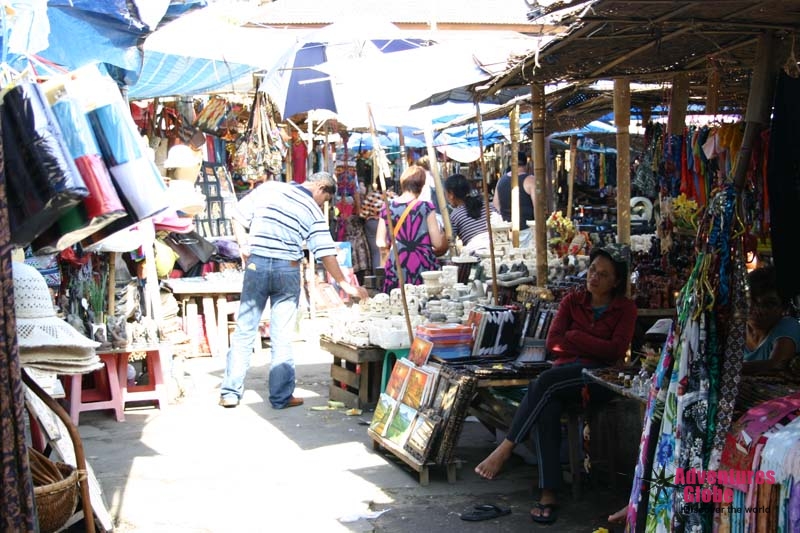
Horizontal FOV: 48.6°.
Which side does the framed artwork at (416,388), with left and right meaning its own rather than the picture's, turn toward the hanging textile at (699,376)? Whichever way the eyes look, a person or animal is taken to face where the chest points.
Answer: left

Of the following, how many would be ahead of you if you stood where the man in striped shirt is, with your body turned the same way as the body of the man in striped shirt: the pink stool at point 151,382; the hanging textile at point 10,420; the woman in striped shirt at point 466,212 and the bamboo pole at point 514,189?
2

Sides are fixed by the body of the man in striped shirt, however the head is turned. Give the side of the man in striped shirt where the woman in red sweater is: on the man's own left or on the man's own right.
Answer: on the man's own right

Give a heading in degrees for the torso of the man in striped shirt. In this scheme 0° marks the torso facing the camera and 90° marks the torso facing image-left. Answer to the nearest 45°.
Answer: approximately 225°

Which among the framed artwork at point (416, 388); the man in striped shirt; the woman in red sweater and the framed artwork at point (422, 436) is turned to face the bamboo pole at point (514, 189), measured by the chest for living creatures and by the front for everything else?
the man in striped shirt

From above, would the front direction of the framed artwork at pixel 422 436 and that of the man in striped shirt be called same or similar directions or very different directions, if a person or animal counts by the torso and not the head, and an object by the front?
very different directions

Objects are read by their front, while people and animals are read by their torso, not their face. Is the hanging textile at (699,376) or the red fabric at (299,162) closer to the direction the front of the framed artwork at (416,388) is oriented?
the hanging textile

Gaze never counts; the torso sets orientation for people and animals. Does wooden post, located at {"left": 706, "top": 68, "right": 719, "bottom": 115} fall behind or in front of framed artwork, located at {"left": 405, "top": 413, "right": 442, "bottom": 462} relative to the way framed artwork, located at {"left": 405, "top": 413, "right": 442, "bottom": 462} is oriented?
behind

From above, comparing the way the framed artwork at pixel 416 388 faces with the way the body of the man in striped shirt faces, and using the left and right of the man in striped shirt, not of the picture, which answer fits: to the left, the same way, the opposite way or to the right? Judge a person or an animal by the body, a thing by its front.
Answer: the opposite way

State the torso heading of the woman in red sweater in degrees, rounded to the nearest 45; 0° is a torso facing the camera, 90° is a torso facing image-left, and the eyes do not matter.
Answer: approximately 45°

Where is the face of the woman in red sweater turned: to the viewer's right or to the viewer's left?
to the viewer's left

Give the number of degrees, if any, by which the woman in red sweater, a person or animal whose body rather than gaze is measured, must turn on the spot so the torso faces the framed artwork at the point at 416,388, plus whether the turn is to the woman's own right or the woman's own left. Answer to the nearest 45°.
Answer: approximately 90° to the woman's own right

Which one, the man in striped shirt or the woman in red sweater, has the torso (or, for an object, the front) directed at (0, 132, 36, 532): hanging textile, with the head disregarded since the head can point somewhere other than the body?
the woman in red sweater

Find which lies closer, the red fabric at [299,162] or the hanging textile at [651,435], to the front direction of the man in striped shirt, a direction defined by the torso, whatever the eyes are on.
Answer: the red fabric
